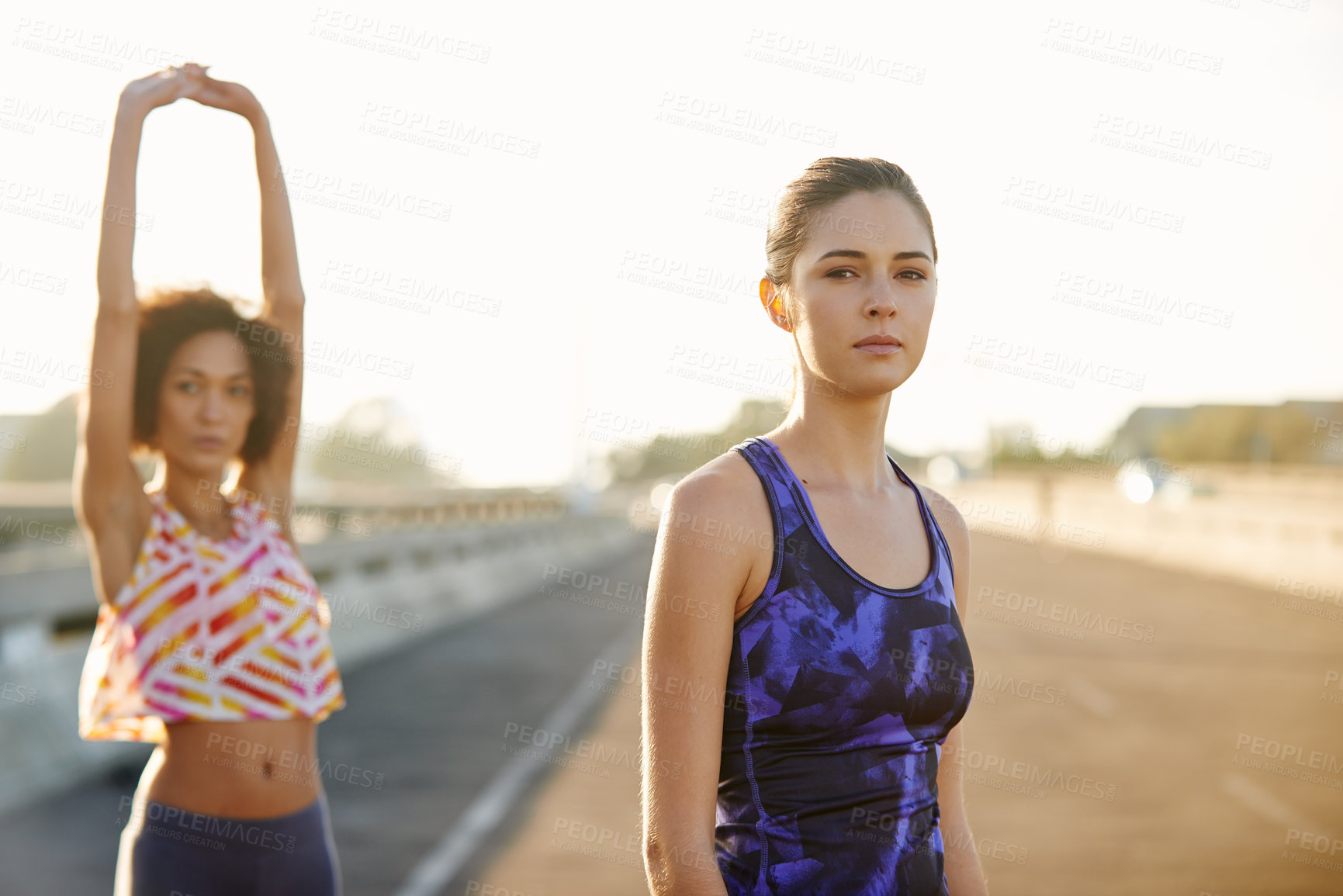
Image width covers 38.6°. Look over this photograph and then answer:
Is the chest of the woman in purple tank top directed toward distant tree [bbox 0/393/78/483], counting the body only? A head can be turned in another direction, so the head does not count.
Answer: no

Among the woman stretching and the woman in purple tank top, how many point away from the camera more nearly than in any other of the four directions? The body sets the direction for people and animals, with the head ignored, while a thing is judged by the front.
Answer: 0

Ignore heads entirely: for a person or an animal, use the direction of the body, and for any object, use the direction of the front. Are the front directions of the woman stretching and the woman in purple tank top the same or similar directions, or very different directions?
same or similar directions

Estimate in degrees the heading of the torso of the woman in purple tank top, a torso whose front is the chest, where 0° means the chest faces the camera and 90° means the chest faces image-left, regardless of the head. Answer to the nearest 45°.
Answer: approximately 315°

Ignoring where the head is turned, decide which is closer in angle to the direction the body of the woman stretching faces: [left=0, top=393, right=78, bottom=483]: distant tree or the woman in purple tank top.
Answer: the woman in purple tank top

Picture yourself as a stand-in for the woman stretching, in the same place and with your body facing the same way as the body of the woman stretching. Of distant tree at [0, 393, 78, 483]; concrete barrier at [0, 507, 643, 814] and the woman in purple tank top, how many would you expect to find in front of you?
1

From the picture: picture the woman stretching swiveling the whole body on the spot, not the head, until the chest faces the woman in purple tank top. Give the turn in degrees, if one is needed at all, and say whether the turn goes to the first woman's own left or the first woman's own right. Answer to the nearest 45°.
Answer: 0° — they already face them

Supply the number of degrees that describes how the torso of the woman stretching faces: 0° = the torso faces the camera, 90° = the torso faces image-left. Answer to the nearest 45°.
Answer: approximately 315°

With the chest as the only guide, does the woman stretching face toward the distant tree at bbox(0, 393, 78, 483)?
no
